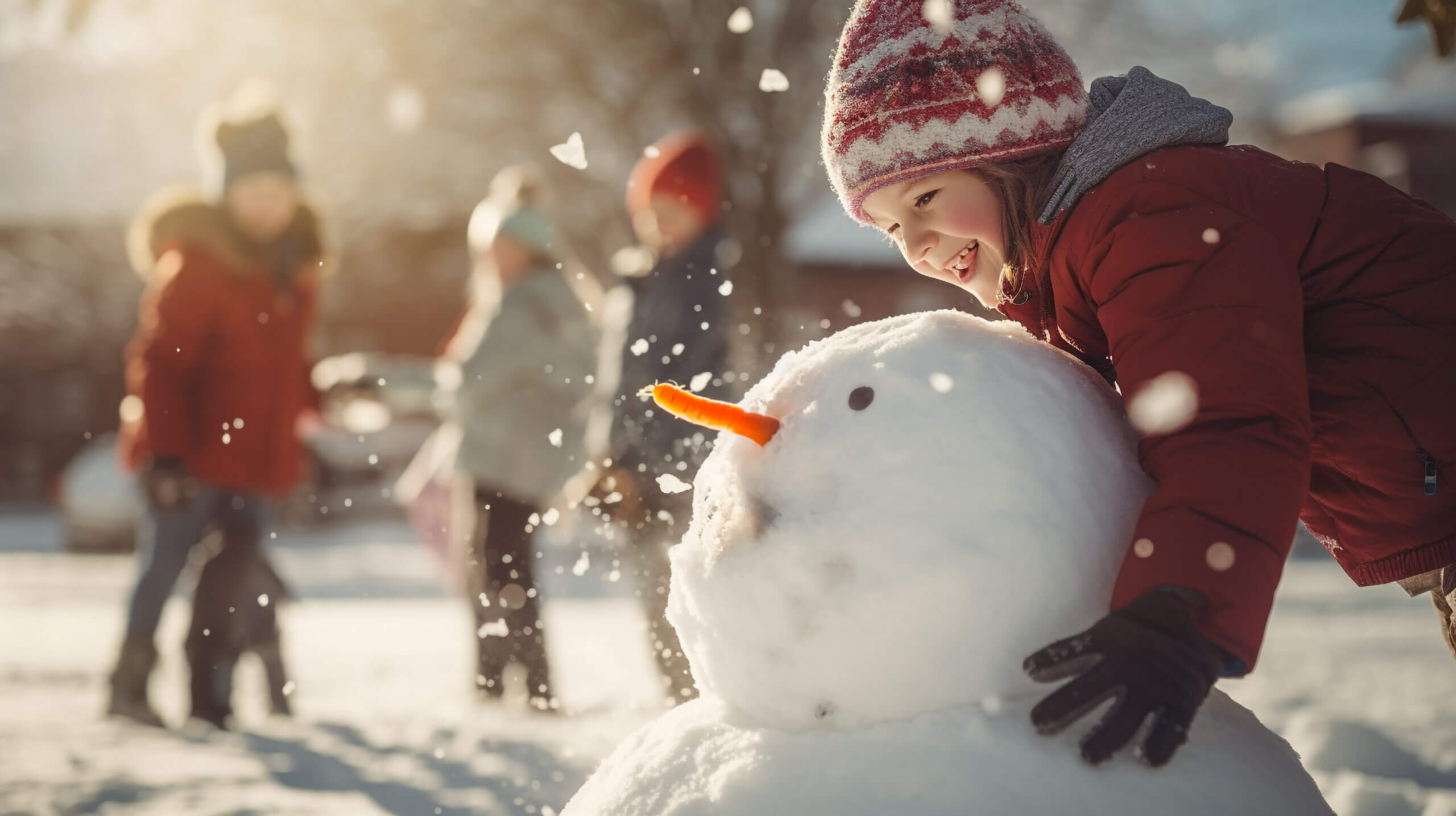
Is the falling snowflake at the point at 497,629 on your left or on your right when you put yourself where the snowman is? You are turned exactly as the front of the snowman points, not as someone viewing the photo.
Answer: on your right

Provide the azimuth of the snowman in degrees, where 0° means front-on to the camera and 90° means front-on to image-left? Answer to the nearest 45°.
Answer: approximately 45°
